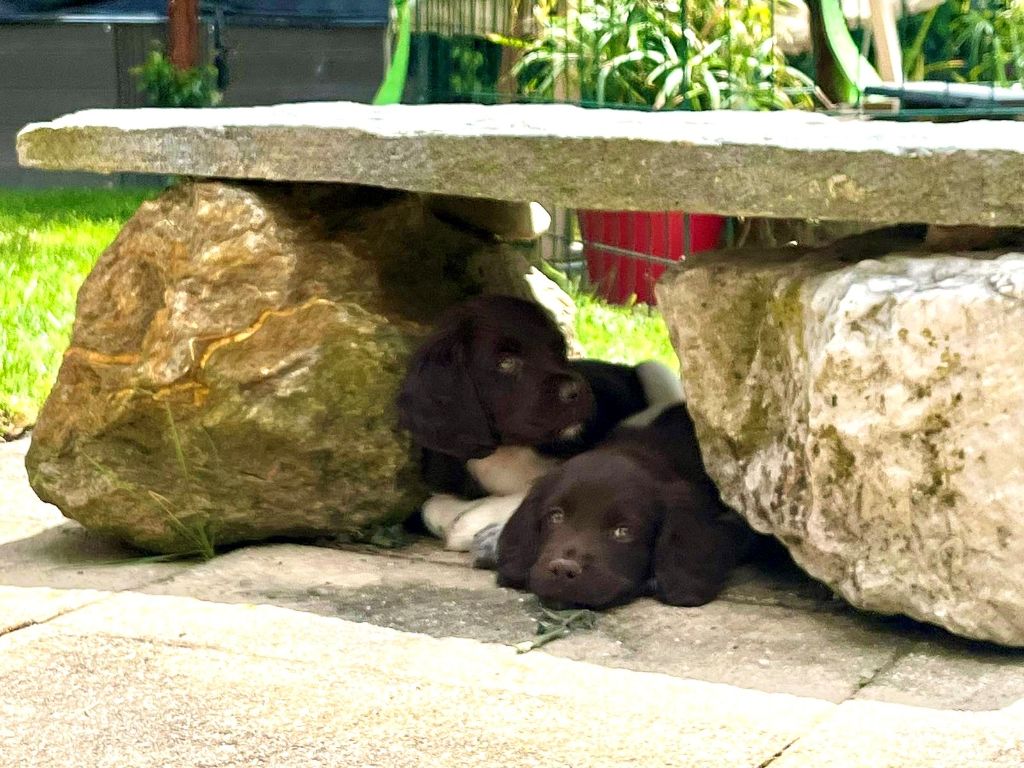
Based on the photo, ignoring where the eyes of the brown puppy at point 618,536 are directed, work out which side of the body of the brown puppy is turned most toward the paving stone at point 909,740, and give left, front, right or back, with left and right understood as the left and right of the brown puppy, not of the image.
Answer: left

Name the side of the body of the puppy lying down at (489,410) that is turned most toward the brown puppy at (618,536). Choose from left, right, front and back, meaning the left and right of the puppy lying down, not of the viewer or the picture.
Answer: left

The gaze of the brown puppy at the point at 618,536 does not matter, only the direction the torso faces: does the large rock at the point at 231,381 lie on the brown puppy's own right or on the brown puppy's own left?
on the brown puppy's own right

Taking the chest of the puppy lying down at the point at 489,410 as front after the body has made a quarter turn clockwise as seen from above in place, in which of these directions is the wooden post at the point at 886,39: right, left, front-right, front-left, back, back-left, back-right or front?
right

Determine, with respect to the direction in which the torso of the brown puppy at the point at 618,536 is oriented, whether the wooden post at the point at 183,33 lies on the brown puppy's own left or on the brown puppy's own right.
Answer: on the brown puppy's own right

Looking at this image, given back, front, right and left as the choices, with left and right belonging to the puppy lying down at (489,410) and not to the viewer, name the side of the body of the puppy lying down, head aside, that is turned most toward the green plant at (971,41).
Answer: back

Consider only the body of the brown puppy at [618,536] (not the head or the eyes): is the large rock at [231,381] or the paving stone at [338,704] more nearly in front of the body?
the paving stone

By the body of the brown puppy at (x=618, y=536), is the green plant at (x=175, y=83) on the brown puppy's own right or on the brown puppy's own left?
on the brown puppy's own right

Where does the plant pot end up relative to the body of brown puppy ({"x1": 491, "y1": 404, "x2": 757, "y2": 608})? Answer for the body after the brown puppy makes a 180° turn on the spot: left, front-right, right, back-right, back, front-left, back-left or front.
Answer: front-left

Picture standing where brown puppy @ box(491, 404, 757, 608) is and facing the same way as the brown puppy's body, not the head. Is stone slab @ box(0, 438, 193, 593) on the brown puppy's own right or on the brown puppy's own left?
on the brown puppy's own right

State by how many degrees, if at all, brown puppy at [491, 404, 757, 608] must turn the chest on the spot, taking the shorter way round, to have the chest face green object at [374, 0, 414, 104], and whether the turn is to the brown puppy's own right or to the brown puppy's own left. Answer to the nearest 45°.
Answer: approximately 135° to the brown puppy's own right

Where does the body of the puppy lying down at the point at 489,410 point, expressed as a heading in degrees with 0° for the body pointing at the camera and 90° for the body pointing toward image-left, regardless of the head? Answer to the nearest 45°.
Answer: approximately 45°

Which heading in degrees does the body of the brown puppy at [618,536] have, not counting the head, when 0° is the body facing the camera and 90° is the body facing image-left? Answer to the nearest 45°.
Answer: approximately 45°

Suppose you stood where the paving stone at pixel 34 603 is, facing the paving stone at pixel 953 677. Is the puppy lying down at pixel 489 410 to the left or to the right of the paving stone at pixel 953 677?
left
